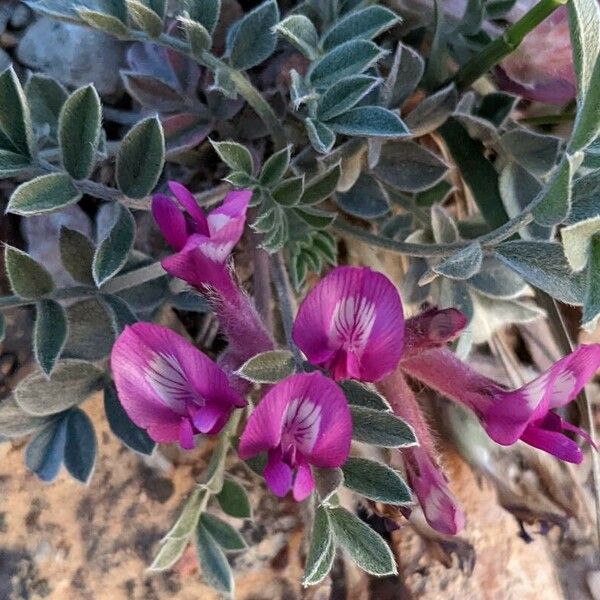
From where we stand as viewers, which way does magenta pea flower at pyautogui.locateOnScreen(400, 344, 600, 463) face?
facing to the right of the viewer

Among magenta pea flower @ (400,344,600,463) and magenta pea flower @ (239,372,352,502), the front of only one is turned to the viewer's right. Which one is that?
magenta pea flower @ (400,344,600,463)

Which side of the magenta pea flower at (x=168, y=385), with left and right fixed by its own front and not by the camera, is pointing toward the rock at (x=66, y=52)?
back

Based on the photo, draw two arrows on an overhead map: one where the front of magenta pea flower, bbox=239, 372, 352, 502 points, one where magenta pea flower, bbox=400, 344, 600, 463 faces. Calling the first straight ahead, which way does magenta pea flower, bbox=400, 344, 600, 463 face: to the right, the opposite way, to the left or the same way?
to the left

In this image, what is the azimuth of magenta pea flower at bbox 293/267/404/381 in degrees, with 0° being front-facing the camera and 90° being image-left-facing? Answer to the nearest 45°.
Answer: approximately 0°

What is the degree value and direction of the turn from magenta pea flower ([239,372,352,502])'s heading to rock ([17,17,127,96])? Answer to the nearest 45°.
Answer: approximately 135° to its right
